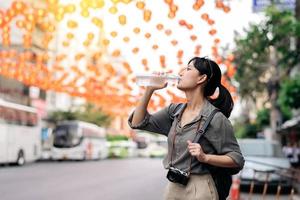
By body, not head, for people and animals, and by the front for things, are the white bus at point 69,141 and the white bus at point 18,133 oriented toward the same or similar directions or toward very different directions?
same or similar directions

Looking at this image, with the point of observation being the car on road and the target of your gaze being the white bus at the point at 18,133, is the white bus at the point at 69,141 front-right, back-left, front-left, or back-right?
front-right

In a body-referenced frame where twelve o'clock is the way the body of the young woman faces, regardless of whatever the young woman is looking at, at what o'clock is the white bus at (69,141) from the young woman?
The white bus is roughly at 4 o'clock from the young woman.

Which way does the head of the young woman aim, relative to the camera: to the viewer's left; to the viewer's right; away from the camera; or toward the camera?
to the viewer's left

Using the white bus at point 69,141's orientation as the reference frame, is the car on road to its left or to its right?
on its left

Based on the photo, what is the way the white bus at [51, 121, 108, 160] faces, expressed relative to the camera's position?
facing the viewer and to the left of the viewer

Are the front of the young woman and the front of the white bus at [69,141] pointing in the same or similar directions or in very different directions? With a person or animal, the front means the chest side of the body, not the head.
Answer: same or similar directions

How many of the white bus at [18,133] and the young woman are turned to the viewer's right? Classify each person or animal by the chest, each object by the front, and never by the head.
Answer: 0

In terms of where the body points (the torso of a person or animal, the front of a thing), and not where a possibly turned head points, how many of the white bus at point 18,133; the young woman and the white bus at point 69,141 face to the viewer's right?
0

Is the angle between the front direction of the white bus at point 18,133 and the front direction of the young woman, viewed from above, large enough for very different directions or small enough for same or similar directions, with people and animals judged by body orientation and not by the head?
same or similar directions
